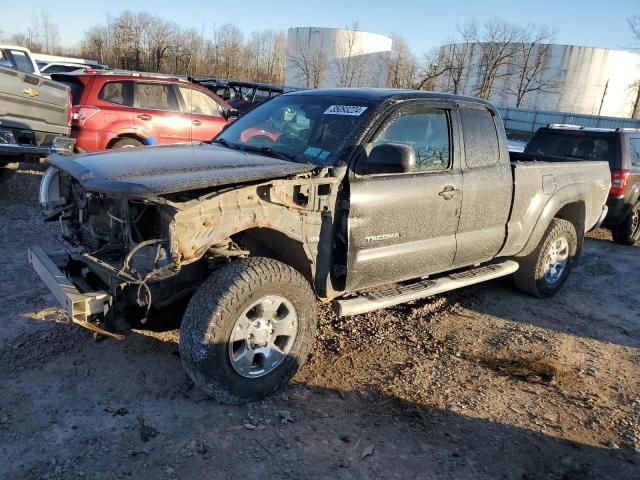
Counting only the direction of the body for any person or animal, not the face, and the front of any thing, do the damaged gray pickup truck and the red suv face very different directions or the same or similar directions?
very different directions

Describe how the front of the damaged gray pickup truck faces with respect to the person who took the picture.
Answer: facing the viewer and to the left of the viewer

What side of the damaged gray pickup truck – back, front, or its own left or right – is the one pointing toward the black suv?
back

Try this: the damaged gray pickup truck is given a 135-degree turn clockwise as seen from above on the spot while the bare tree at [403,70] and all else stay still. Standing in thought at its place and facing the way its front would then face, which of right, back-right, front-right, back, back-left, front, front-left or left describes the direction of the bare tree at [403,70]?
front

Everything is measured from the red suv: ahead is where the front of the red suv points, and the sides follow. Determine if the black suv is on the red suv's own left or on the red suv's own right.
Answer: on the red suv's own right

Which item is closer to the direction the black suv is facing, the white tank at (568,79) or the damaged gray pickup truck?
the white tank

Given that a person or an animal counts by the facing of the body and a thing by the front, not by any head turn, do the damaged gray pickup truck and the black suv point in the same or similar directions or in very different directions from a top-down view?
very different directions

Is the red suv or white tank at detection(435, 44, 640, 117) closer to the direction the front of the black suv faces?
the white tank

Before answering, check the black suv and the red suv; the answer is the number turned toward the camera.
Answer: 0

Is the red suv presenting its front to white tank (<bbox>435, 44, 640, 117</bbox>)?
yes

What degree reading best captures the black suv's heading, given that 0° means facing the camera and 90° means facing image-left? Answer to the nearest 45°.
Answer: approximately 225°

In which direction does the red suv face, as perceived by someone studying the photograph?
facing away from the viewer and to the right of the viewer
